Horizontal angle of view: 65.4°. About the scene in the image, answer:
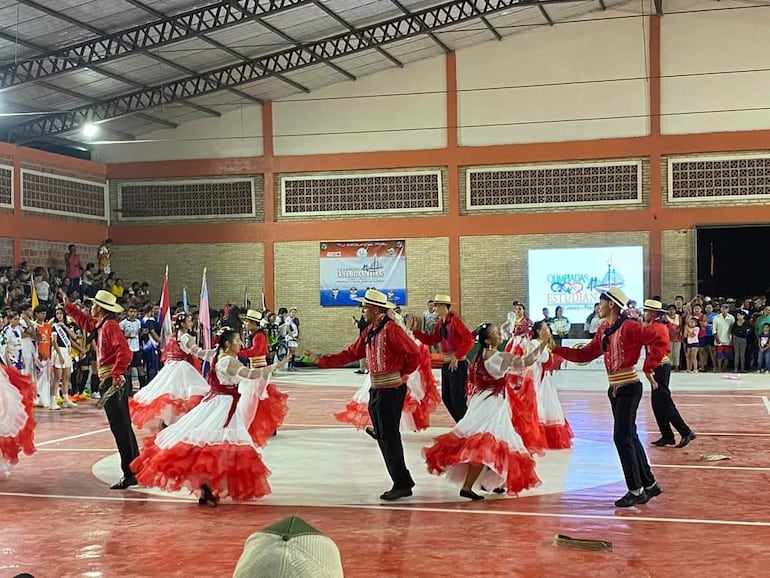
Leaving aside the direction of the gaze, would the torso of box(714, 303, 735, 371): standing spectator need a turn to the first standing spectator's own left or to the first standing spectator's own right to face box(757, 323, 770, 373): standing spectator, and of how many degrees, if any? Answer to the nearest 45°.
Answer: approximately 90° to the first standing spectator's own left

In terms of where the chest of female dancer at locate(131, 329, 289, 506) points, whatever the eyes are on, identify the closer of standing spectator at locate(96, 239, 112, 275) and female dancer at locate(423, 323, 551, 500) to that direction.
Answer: the female dancer

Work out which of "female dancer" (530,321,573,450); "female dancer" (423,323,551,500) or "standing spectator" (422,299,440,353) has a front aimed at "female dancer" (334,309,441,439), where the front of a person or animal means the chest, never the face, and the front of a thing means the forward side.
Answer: the standing spectator

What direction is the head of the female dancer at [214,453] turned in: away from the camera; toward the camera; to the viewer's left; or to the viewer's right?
to the viewer's right

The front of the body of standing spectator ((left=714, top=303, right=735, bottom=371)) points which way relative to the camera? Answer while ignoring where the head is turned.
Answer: toward the camera

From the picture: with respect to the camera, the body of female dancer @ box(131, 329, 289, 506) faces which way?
to the viewer's right

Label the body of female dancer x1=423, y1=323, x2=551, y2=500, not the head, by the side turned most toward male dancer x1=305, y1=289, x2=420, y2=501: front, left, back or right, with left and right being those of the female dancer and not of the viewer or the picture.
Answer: back

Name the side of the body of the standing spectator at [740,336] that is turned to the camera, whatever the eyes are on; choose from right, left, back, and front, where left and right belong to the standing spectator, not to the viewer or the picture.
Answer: front

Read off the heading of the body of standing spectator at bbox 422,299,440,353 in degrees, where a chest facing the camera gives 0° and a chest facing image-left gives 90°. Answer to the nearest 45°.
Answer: approximately 0°

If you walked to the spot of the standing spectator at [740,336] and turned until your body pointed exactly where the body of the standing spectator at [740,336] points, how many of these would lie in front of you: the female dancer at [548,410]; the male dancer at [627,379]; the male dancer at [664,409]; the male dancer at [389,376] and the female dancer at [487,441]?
5

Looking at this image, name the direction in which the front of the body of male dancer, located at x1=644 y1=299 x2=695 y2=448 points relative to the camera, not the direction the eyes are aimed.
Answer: to the viewer's left

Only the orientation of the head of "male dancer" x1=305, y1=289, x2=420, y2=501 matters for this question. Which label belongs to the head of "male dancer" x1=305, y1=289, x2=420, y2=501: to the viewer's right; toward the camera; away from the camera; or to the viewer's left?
to the viewer's left

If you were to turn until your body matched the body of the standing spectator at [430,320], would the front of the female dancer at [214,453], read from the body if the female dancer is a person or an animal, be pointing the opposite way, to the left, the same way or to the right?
to the left

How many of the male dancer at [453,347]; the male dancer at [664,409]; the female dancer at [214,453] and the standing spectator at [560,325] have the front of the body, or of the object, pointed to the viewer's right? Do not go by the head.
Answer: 1

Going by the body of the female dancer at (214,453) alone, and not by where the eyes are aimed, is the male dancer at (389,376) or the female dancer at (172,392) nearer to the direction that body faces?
the male dancer

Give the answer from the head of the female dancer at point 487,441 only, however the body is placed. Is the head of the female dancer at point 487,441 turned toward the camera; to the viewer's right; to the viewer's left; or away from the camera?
to the viewer's right
